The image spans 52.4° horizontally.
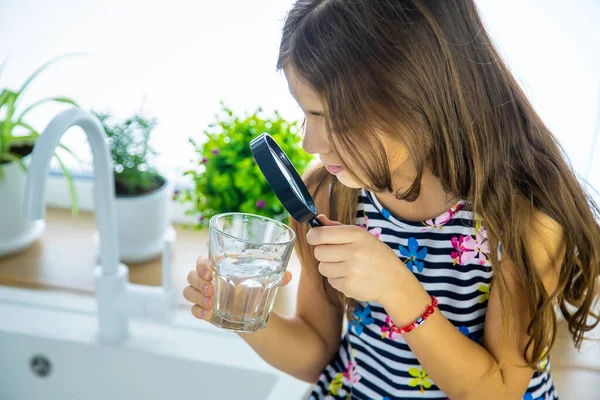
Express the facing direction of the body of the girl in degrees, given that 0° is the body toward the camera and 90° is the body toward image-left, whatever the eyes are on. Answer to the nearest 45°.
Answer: approximately 45°

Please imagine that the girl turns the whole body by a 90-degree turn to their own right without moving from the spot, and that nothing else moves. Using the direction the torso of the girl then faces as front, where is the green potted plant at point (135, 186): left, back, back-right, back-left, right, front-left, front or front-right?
front

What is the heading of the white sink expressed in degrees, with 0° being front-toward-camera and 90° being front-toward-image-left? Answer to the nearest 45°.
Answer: approximately 45°

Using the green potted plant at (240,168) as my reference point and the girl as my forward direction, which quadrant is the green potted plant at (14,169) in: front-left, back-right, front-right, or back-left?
back-right

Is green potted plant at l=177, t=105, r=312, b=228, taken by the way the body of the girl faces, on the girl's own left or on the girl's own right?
on the girl's own right

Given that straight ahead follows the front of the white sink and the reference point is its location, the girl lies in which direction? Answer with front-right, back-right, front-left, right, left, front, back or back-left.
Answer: left

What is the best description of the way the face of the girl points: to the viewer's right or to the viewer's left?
to the viewer's left

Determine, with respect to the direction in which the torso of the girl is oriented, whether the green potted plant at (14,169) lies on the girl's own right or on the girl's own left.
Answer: on the girl's own right
